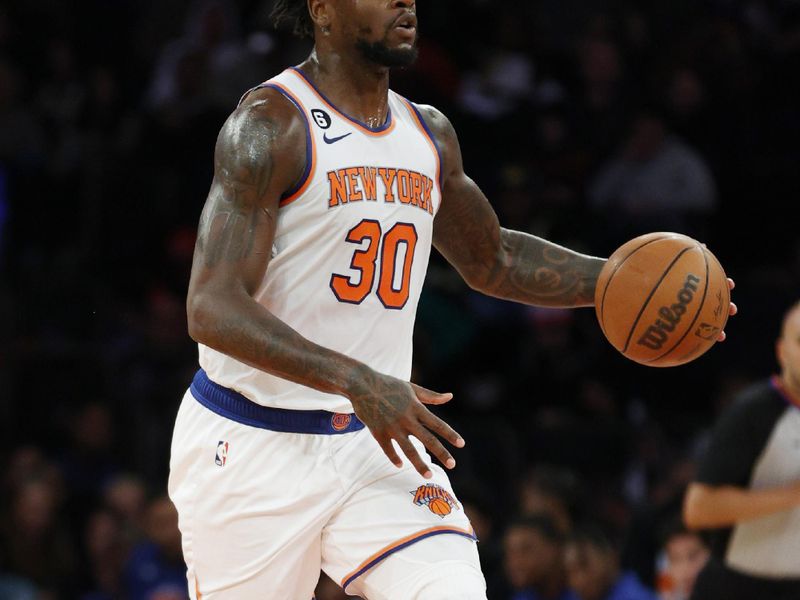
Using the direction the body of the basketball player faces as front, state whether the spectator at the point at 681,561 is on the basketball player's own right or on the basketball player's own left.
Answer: on the basketball player's own left

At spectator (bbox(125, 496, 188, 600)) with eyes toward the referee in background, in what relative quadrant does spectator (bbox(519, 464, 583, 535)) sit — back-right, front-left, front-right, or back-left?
front-left

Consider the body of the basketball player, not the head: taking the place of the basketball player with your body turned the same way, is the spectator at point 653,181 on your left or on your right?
on your left

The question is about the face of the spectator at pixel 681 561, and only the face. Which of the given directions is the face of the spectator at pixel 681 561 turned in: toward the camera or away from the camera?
toward the camera

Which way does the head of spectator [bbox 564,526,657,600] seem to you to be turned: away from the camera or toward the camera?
toward the camera
